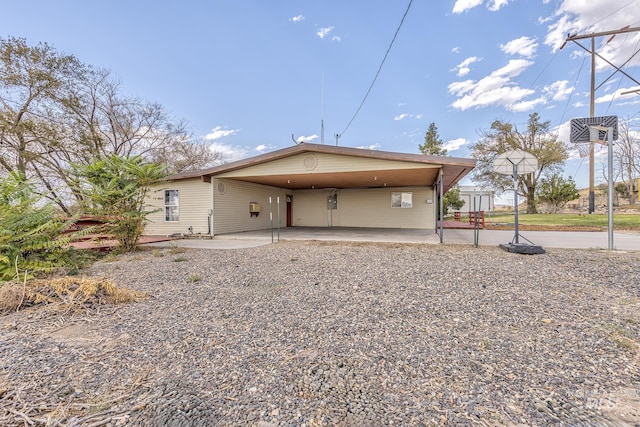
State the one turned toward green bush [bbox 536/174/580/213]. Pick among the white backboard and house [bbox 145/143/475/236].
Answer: the white backboard

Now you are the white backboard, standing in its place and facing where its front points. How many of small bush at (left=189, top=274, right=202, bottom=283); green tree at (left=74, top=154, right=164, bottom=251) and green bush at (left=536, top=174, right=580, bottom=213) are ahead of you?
1

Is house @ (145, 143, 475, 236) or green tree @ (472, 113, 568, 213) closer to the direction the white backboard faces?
the green tree

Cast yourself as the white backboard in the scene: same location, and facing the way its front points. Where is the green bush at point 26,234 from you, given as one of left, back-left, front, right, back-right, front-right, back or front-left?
back-left

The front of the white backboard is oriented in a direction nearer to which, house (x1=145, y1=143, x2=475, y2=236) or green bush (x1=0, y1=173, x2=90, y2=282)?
the house

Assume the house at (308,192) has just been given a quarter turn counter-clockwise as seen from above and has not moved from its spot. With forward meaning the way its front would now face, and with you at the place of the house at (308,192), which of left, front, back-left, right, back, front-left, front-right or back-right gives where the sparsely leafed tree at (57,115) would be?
back

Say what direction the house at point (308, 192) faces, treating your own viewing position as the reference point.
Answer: facing the viewer

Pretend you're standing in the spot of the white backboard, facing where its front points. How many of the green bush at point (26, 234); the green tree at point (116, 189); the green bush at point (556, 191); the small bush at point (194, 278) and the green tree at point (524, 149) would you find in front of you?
2

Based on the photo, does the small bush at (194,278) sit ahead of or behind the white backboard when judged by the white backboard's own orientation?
behind

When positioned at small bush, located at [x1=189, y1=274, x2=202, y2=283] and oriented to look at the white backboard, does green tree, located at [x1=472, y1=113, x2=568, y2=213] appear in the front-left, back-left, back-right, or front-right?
front-left

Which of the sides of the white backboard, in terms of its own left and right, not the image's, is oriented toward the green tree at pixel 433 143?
front

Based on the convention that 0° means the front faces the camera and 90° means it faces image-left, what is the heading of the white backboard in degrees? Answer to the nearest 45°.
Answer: approximately 180°

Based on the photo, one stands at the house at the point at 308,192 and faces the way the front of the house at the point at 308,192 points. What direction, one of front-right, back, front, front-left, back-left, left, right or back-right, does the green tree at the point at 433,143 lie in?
back-left

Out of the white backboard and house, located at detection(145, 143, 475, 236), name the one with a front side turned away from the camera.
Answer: the white backboard

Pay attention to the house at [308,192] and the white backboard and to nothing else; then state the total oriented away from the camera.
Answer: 1

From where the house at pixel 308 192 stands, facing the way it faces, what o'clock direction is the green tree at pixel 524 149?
The green tree is roughly at 8 o'clock from the house.

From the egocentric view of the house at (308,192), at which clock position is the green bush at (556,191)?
The green bush is roughly at 8 o'clock from the house.

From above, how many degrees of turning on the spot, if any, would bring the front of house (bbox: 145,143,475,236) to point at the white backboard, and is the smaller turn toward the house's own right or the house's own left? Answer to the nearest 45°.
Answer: approximately 45° to the house's own left
